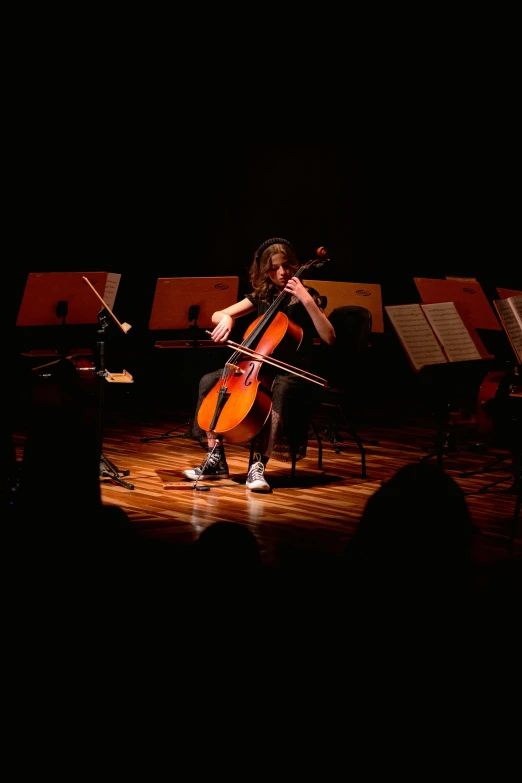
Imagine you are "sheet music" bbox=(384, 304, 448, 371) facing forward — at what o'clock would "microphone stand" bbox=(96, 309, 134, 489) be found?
The microphone stand is roughly at 4 o'clock from the sheet music.

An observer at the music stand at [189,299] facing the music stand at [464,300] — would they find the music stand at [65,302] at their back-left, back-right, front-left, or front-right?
back-right

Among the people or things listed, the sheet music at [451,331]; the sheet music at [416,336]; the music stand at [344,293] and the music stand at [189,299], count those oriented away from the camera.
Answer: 2

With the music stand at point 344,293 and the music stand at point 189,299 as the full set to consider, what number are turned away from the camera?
2

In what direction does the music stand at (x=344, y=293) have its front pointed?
away from the camera

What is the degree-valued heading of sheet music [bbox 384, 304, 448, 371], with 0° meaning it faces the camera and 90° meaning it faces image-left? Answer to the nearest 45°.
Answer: approximately 315°

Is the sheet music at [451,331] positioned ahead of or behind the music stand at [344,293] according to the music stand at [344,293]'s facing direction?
behind

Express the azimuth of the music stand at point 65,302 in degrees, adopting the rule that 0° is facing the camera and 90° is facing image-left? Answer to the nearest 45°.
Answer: approximately 135°
